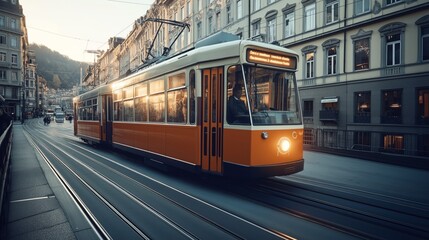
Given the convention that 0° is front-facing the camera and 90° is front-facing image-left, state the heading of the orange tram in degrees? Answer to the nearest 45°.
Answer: approximately 315°

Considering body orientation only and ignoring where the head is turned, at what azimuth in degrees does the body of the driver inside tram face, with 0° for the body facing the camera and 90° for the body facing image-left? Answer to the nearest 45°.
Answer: approximately 315°
